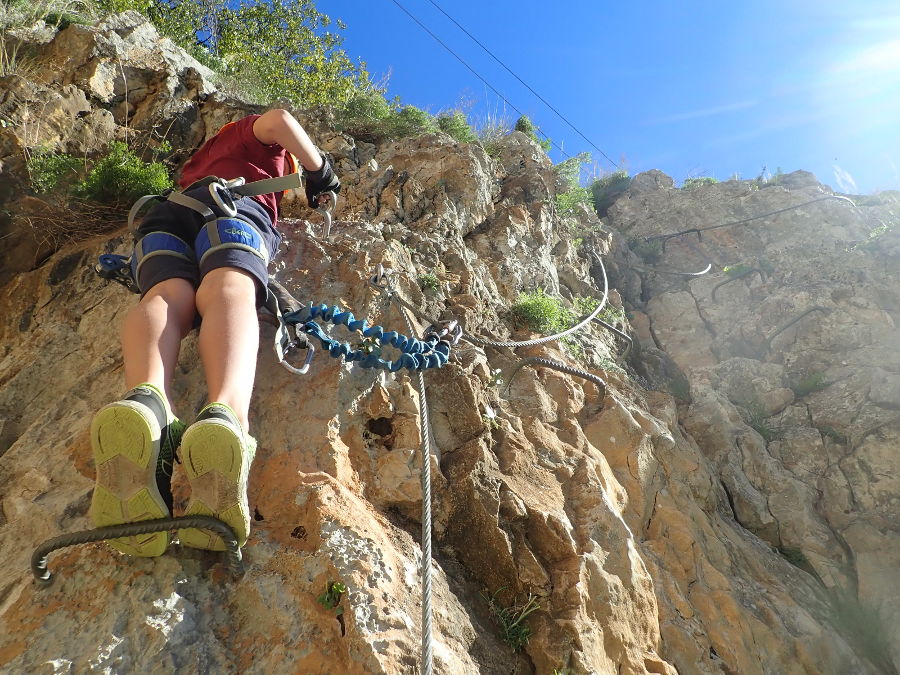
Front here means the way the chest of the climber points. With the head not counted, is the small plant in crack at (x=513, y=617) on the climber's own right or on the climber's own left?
on the climber's own right

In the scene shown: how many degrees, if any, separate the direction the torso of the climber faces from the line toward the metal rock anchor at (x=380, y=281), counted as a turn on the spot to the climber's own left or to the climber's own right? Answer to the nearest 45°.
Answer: approximately 45° to the climber's own right

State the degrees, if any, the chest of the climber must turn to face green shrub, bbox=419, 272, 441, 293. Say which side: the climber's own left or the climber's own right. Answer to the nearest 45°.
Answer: approximately 45° to the climber's own right

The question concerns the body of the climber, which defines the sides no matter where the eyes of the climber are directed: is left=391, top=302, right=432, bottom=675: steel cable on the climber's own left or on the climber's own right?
on the climber's own right

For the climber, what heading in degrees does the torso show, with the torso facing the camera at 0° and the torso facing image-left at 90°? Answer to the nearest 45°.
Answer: approximately 180°

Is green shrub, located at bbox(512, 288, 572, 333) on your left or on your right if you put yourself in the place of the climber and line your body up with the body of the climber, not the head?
on your right
